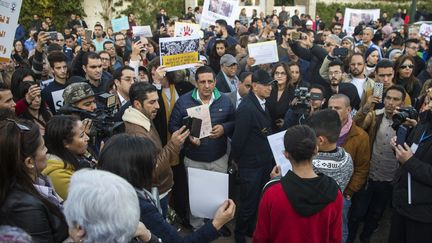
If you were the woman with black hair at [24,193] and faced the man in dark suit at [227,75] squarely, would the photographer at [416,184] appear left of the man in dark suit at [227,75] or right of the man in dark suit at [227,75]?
right

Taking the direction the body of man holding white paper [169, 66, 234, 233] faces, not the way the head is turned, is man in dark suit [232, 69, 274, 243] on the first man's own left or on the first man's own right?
on the first man's own left

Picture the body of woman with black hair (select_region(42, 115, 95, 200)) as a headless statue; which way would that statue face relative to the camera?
to the viewer's right

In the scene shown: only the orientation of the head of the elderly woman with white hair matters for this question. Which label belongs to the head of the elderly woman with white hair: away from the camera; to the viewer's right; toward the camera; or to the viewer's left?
away from the camera

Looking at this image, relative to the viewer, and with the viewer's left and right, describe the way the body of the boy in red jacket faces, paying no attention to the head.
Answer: facing away from the viewer

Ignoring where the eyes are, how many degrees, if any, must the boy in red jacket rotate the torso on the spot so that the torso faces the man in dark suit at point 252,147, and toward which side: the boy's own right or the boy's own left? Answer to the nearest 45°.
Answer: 0° — they already face them

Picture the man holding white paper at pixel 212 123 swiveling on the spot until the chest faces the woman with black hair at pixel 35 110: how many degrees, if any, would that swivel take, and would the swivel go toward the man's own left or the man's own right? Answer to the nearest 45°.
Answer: approximately 90° to the man's own right

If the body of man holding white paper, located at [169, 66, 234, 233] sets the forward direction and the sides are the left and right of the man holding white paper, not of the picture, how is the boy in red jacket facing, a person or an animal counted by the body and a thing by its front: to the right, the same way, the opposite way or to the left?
the opposite way

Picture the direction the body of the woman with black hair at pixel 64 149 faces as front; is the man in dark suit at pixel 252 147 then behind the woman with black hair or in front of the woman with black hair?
in front

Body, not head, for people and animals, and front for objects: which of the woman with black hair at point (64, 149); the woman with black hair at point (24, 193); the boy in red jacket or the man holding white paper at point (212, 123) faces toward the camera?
the man holding white paper

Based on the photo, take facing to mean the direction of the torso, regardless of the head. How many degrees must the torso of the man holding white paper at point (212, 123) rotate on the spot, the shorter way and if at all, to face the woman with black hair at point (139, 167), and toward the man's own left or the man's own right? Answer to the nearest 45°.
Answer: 0° — they already face them

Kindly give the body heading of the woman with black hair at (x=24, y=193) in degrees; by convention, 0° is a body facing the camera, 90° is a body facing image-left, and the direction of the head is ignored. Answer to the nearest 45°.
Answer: approximately 270°

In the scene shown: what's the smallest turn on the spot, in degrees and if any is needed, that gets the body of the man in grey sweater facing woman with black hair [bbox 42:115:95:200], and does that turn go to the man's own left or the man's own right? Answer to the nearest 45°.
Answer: approximately 45° to the man's own left
